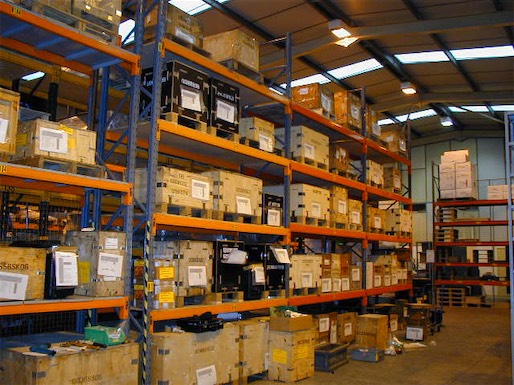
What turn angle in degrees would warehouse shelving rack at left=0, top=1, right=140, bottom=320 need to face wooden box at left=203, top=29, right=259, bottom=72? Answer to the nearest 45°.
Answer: approximately 90° to its left

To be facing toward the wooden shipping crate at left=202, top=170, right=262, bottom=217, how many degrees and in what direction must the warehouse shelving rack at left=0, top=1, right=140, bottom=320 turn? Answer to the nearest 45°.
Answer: approximately 90° to its left

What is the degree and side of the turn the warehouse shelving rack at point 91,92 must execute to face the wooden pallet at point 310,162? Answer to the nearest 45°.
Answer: approximately 90° to its left

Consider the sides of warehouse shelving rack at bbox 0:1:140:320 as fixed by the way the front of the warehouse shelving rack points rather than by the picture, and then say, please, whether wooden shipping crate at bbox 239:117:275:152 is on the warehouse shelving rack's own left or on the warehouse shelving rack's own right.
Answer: on the warehouse shelving rack's own left

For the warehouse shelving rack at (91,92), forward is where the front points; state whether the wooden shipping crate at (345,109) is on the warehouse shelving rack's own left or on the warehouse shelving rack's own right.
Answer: on the warehouse shelving rack's own left

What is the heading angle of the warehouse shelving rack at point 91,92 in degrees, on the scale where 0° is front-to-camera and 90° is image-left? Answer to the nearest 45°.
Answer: approximately 315°

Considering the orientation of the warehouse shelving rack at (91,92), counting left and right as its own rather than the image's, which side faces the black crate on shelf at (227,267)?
left

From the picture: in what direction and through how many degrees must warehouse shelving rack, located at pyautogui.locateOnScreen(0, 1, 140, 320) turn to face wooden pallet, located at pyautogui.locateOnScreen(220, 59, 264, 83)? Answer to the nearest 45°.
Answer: approximately 90° to its left
